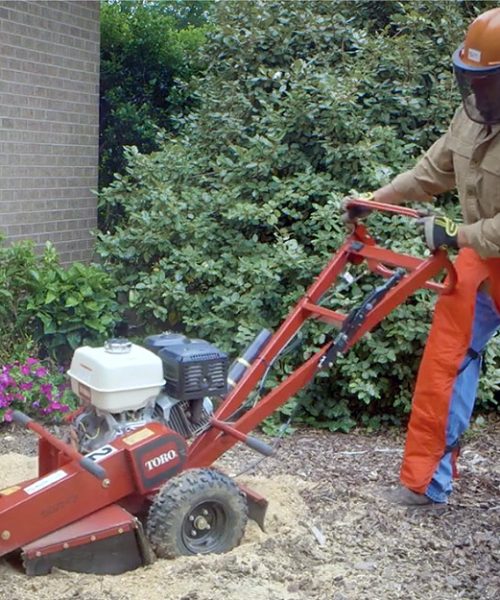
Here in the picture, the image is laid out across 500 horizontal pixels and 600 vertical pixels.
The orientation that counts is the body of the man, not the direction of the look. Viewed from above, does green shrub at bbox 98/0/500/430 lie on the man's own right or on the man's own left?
on the man's own right

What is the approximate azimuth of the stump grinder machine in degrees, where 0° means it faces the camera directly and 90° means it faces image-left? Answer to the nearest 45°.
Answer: approximately 45°

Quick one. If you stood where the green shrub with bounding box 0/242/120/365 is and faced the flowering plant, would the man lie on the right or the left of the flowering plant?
left

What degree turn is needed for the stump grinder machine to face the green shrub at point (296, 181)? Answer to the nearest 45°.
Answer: approximately 135° to its right

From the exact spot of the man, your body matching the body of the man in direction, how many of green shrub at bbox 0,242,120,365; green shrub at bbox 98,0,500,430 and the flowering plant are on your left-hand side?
0

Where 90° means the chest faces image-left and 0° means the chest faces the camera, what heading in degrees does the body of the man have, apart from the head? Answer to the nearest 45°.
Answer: approximately 45°
